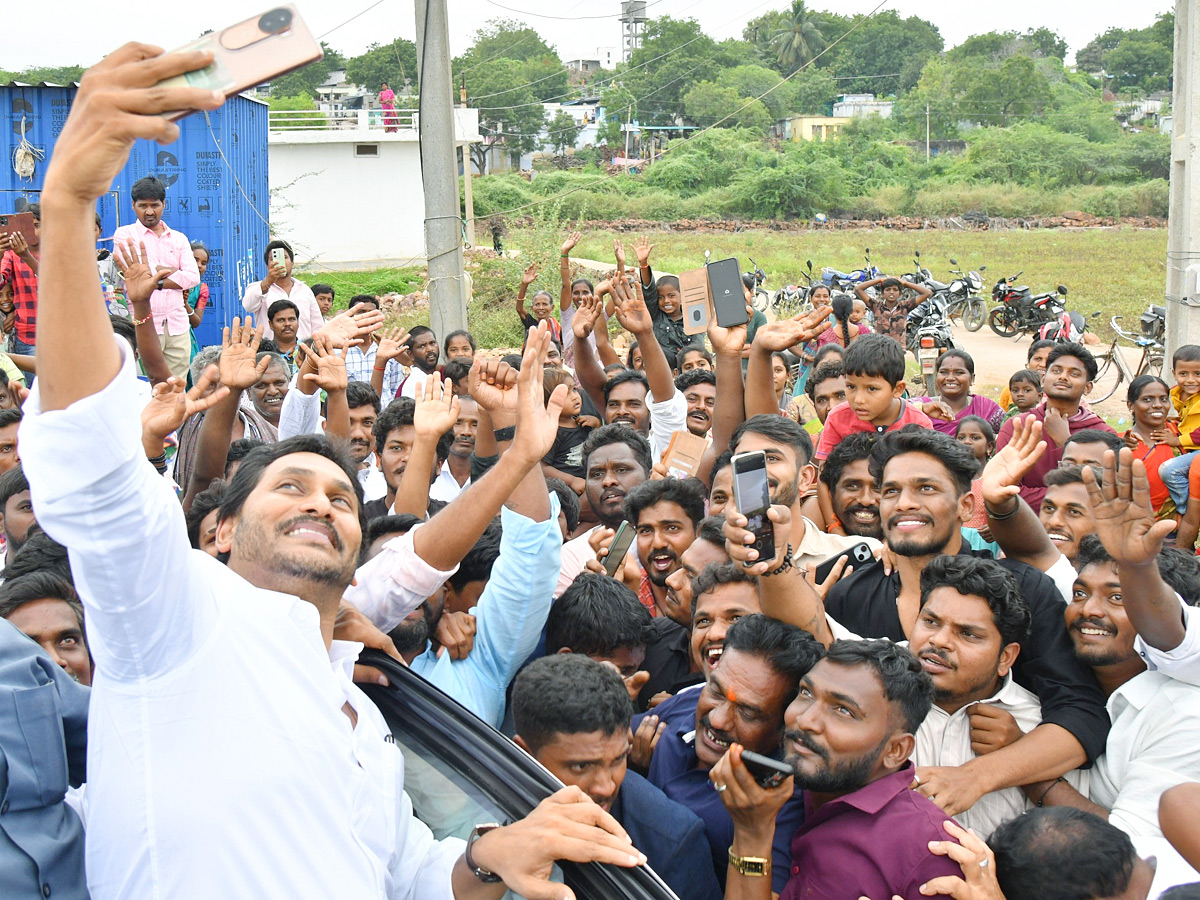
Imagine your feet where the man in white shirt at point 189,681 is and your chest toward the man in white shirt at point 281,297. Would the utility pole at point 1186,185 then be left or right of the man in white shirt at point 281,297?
right

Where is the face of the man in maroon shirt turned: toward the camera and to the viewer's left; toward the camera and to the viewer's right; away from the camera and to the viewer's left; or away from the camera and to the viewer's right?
toward the camera and to the viewer's left

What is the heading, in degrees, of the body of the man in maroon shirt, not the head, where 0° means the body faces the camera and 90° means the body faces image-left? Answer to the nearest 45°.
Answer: approximately 45°

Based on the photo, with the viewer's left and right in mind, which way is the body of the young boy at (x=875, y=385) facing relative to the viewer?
facing the viewer and to the left of the viewer

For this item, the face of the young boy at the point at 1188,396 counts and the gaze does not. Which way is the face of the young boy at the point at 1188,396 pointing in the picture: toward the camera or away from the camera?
toward the camera

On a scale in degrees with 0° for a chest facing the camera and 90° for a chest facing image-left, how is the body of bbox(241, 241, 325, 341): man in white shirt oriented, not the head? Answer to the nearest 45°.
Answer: approximately 0°

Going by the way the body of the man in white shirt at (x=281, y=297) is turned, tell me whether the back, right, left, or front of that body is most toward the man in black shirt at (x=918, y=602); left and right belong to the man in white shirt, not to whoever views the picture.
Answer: front

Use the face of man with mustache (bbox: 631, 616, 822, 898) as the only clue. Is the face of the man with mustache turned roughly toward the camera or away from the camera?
toward the camera

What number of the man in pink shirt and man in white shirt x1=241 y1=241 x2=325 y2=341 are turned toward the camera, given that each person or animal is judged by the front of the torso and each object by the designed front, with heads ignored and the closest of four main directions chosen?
2

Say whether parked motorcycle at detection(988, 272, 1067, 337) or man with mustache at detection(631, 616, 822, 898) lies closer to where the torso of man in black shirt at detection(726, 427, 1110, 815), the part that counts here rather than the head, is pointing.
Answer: the man with mustache

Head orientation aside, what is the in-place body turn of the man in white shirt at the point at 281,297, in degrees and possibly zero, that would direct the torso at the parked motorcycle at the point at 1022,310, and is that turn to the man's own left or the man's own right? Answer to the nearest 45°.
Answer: approximately 135° to the man's own left

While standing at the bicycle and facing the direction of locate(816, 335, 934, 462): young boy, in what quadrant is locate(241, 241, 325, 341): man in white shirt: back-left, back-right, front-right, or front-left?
front-right
